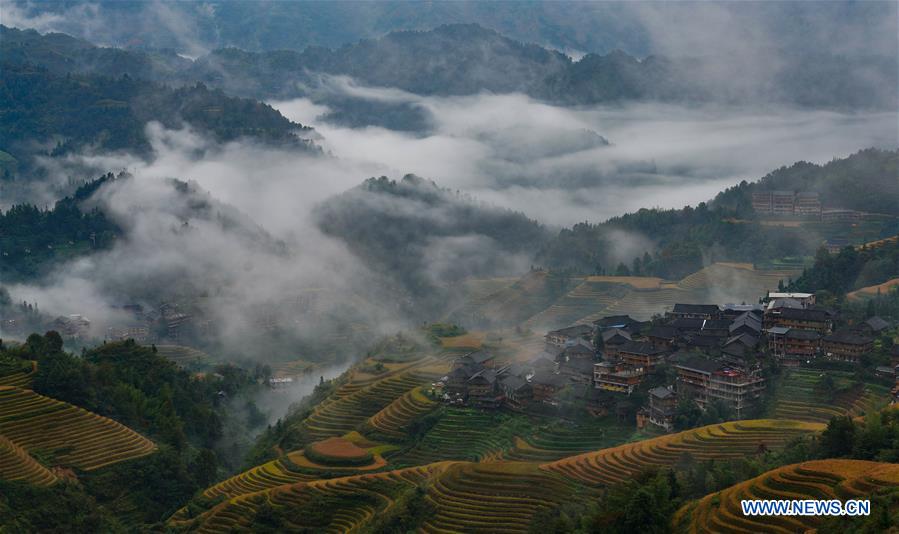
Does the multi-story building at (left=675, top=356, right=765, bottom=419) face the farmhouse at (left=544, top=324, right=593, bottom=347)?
no

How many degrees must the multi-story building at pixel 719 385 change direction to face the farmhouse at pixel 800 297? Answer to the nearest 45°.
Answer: approximately 135° to its right

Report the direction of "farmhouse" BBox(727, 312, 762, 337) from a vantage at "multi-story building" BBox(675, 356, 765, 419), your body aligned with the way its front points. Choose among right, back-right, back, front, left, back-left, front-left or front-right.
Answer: back-right

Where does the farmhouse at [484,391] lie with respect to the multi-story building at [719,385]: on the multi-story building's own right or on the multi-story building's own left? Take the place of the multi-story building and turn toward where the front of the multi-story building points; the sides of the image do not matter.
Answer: on the multi-story building's own right

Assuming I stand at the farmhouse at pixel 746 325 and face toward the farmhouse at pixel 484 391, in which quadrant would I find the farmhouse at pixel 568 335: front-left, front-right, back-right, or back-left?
front-right

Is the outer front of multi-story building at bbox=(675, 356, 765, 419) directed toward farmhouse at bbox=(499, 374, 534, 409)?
no

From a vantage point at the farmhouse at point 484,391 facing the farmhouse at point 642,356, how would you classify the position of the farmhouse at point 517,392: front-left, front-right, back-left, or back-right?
front-right

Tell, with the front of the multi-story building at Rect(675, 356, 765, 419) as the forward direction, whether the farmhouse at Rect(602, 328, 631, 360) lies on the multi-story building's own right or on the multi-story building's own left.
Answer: on the multi-story building's own right

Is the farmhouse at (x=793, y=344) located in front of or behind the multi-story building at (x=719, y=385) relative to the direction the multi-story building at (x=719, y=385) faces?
behind

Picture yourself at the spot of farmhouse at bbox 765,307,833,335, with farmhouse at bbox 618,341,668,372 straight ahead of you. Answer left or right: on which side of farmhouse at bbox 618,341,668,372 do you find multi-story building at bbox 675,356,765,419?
left

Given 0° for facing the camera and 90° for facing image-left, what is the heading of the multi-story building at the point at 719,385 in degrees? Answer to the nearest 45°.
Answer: approximately 45°

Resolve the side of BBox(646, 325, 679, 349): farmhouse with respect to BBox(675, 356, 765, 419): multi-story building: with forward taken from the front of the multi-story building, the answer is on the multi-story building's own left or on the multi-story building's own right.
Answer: on the multi-story building's own right
